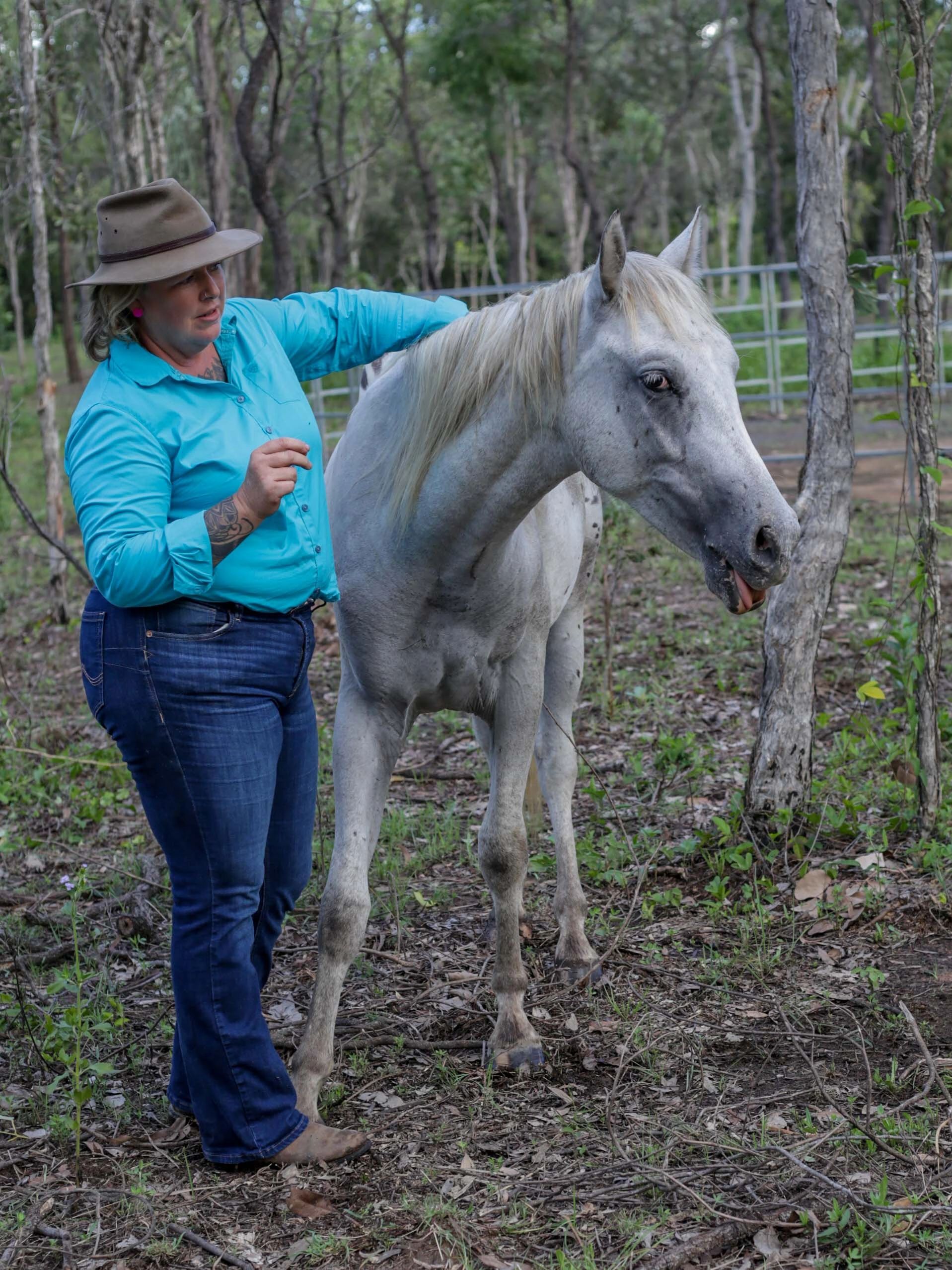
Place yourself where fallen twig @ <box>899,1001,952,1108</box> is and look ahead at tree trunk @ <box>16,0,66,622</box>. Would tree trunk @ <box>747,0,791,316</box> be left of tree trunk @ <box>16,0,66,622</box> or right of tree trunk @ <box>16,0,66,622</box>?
right

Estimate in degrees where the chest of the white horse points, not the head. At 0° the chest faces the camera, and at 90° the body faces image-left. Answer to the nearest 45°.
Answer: approximately 0°

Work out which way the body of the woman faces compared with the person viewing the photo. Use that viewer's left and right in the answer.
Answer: facing the viewer and to the right of the viewer

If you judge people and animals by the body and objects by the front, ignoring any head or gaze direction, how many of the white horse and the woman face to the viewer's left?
0

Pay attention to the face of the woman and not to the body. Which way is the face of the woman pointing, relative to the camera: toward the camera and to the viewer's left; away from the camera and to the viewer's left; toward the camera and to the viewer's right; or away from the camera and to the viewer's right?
toward the camera and to the viewer's right

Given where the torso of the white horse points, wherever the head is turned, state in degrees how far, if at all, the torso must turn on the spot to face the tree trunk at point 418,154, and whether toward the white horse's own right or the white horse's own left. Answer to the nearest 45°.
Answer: approximately 180°

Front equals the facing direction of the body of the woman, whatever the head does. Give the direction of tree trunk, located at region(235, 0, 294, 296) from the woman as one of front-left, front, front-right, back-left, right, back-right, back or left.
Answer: back-left

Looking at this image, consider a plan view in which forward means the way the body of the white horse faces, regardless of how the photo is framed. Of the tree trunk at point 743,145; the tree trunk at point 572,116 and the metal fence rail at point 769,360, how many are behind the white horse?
3

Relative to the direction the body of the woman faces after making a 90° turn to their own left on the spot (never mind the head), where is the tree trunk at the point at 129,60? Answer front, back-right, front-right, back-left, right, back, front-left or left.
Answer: front-left

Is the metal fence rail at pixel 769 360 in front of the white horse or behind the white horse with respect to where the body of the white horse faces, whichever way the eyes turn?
behind
